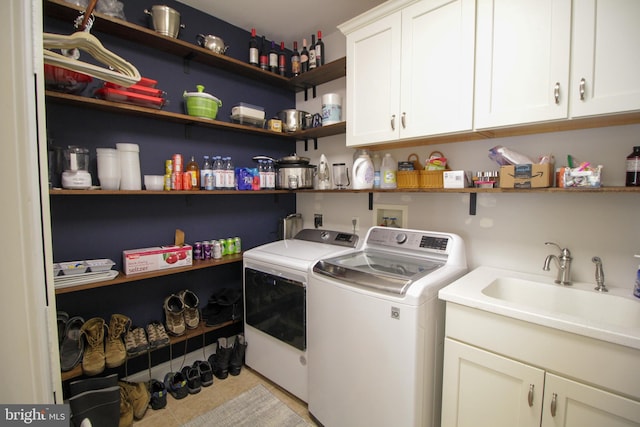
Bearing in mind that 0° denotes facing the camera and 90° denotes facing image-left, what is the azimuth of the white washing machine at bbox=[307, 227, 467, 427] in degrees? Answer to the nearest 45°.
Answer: approximately 45°

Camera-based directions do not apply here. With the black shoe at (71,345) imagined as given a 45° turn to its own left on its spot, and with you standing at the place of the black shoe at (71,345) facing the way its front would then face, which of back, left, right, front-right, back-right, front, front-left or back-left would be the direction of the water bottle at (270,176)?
front-left

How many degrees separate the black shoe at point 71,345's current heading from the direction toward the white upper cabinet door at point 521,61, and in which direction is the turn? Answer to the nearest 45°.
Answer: approximately 45° to its left

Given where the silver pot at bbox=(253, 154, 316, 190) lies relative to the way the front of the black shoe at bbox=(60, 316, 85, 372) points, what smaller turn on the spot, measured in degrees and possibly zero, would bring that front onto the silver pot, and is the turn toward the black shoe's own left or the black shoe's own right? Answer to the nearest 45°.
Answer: approximately 90° to the black shoe's own left

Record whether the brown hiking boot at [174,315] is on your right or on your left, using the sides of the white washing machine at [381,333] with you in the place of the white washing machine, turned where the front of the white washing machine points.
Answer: on your right

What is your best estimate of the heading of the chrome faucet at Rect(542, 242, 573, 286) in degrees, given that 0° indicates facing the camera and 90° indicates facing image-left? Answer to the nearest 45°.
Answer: approximately 45°

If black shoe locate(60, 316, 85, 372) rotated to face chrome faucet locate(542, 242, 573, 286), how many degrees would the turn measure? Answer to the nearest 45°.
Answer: approximately 45° to its left

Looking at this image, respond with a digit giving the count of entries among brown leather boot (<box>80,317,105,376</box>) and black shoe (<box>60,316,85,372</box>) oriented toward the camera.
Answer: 2
